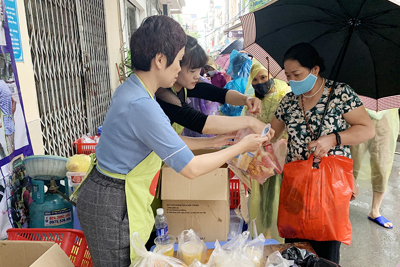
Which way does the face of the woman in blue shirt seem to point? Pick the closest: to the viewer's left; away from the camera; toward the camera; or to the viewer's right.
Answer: to the viewer's right

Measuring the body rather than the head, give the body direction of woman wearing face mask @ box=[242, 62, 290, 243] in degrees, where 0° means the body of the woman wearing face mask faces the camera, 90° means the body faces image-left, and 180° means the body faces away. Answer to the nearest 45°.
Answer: approximately 45°

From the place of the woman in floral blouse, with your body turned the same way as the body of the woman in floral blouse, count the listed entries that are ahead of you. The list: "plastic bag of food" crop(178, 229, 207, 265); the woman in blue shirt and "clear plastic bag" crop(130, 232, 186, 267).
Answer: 3

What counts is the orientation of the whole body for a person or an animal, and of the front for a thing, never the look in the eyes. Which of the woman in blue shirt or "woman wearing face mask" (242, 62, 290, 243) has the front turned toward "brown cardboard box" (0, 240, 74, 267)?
the woman wearing face mask

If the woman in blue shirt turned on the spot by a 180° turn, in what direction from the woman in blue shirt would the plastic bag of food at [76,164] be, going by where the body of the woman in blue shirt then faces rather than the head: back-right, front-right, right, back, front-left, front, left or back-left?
front-right

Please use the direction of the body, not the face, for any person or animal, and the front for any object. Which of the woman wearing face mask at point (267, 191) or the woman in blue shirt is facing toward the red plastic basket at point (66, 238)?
the woman wearing face mask

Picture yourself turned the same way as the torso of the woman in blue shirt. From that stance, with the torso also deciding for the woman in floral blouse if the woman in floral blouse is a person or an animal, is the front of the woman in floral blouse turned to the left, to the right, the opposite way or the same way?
the opposite way

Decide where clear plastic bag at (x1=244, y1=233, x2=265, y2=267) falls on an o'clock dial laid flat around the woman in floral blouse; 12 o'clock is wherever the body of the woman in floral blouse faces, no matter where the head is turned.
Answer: The clear plastic bag is roughly at 11 o'clock from the woman in floral blouse.

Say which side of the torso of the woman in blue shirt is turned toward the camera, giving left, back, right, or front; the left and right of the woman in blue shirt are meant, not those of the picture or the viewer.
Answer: right
